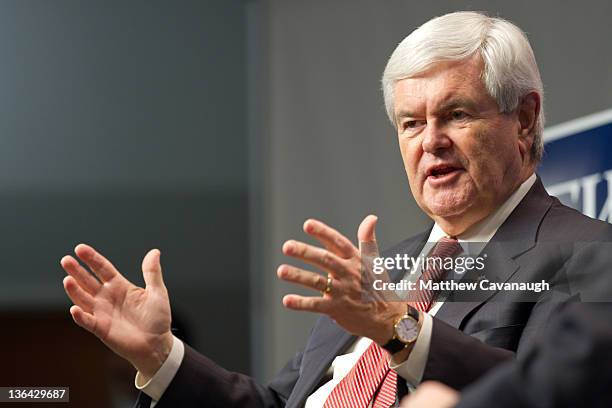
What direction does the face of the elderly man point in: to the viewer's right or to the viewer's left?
to the viewer's left

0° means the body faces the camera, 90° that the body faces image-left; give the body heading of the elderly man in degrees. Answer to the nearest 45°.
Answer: approximately 45°
